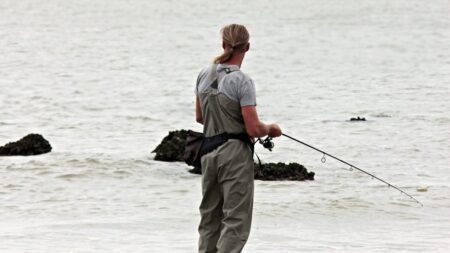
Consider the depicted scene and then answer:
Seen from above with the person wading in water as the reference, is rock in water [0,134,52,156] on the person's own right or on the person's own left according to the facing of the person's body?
on the person's own left

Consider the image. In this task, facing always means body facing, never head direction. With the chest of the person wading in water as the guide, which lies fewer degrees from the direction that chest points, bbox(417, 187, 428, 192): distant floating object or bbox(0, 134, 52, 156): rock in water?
the distant floating object

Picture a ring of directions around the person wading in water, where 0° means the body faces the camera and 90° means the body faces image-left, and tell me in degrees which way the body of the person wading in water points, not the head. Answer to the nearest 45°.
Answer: approximately 225°

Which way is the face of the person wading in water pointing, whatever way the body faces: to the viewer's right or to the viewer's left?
to the viewer's right

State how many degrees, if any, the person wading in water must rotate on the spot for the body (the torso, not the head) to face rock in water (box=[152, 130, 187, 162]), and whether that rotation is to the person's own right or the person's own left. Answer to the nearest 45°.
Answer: approximately 45° to the person's own left
